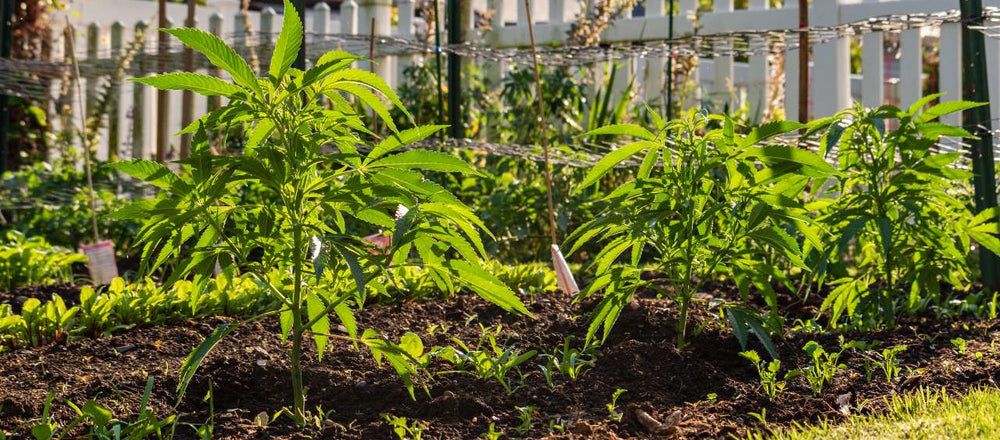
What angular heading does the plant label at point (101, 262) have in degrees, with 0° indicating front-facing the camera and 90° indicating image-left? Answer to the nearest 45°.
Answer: approximately 0°

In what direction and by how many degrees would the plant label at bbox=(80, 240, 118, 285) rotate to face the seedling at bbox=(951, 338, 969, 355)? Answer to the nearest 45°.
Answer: approximately 45° to its left

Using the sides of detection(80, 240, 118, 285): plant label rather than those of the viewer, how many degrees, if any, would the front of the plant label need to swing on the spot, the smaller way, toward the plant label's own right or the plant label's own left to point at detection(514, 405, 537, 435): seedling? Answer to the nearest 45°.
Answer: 0° — it already faces it

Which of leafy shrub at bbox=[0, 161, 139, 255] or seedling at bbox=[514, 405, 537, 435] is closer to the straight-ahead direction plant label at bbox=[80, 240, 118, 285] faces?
the seedling

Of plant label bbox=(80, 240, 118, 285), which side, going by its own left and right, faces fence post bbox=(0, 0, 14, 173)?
back
